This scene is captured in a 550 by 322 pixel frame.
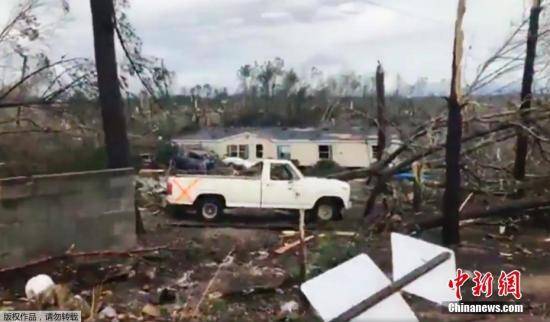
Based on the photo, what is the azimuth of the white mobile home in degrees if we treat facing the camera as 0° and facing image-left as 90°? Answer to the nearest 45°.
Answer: approximately 0°

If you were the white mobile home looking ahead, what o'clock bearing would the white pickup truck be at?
The white pickup truck is roughly at 12 o'clock from the white mobile home.

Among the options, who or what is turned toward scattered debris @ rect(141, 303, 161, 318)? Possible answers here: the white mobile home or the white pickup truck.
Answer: the white mobile home

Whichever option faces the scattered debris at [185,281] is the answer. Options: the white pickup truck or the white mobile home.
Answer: the white mobile home

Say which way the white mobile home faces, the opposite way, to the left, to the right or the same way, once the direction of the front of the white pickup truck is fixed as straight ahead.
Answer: to the right

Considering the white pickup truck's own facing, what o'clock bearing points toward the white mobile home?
The white mobile home is roughly at 9 o'clock from the white pickup truck.

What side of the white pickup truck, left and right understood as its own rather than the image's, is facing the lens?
right

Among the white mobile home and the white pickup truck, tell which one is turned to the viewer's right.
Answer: the white pickup truck

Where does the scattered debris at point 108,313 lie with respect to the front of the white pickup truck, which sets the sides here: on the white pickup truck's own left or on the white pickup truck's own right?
on the white pickup truck's own right

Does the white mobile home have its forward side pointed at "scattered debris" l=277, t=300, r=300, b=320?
yes

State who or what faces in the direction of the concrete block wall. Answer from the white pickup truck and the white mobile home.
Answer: the white mobile home
